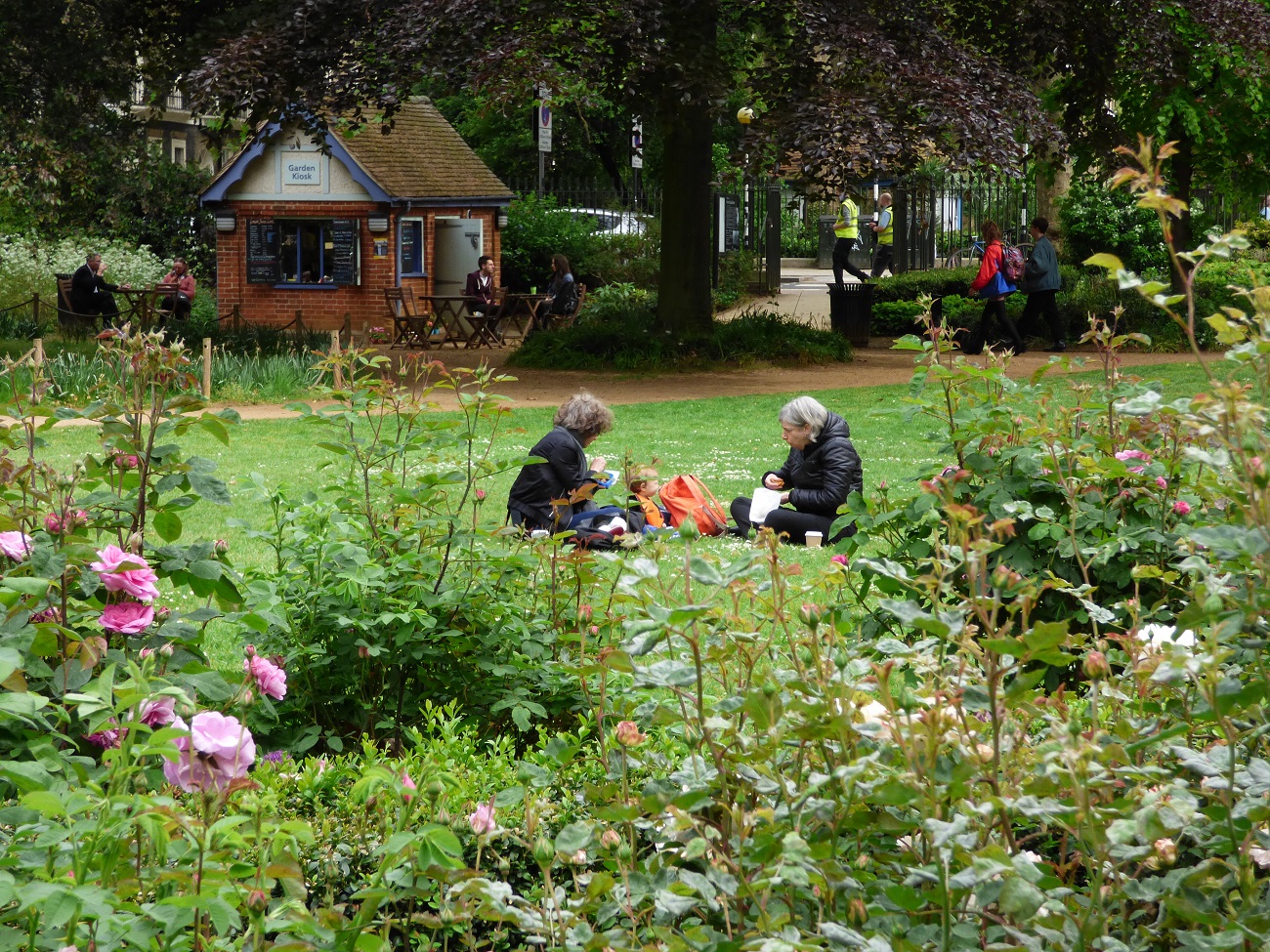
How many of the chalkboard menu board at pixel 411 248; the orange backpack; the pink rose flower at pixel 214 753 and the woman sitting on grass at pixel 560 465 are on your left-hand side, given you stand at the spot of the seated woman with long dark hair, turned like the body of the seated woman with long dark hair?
3

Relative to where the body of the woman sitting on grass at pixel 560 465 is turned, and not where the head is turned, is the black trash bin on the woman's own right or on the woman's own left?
on the woman's own left

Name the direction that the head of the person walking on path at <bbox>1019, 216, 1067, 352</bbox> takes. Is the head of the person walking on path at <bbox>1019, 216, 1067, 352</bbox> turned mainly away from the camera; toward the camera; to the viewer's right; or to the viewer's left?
to the viewer's left

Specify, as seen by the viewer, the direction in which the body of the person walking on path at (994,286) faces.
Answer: to the viewer's left

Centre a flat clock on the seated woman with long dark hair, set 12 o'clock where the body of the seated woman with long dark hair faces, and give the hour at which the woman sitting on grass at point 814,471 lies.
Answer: The woman sitting on grass is roughly at 9 o'clock from the seated woman with long dark hair.

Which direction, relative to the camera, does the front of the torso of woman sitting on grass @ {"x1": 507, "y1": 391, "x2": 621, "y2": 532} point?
to the viewer's right

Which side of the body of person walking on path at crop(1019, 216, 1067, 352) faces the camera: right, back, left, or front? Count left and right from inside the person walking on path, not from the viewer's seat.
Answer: left

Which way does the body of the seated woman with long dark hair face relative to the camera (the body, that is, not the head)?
to the viewer's left

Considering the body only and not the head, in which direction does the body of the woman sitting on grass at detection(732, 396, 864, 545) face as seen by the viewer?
to the viewer's left

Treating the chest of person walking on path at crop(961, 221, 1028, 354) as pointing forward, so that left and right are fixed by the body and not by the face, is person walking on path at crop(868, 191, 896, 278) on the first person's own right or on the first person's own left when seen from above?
on the first person's own right

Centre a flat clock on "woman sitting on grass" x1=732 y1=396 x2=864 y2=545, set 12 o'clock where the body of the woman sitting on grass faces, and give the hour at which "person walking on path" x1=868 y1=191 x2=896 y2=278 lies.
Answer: The person walking on path is roughly at 3 o'clock from the woman sitting on grass.
